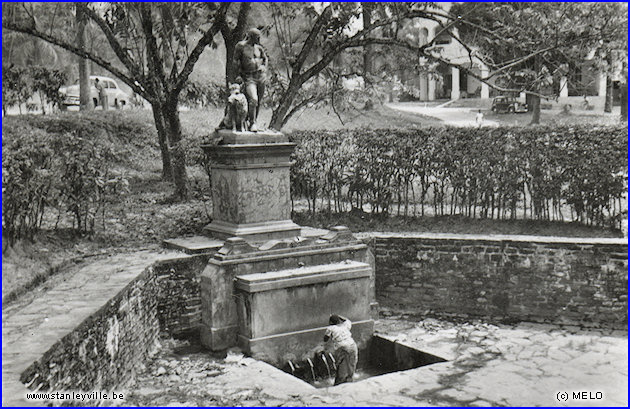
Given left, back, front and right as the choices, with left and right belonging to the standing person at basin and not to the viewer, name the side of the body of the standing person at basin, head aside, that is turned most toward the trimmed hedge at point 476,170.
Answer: right

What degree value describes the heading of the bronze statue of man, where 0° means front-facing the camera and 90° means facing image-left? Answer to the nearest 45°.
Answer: approximately 315°

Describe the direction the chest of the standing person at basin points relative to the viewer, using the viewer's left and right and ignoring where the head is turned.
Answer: facing away from the viewer and to the left of the viewer

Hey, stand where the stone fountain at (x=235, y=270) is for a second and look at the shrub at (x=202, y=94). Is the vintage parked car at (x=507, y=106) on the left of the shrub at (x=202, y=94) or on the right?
right

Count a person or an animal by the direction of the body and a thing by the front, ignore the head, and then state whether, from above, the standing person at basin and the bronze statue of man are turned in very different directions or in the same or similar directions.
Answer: very different directions

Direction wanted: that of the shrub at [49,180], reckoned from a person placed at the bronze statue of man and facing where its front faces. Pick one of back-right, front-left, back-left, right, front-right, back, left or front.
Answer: back-right

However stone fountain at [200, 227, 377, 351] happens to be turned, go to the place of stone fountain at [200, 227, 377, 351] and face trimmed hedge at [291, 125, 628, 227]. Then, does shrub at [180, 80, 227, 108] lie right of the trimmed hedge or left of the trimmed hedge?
left

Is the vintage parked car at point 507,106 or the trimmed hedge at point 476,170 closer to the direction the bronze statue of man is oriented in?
the trimmed hedge
